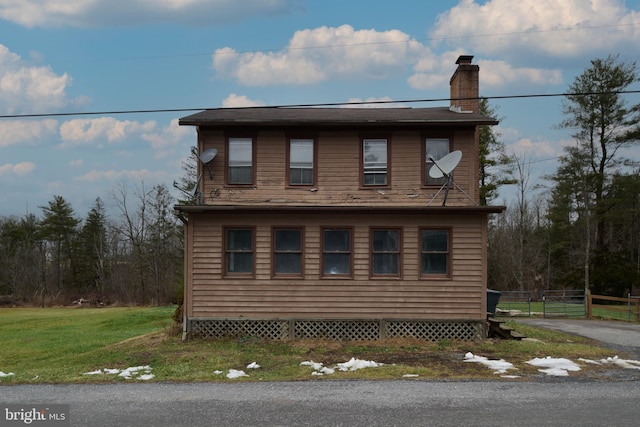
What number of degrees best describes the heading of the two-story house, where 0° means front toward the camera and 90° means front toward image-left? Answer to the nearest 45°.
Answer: approximately 0°

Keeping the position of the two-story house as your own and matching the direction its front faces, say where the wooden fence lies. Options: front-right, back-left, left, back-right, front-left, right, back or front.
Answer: back-left
